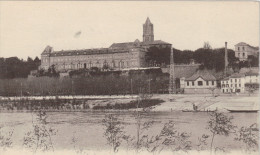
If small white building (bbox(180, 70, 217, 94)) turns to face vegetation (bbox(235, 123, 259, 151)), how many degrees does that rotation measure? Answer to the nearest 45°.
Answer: approximately 45° to its left

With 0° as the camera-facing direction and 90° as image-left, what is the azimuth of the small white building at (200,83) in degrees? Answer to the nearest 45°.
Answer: approximately 0°

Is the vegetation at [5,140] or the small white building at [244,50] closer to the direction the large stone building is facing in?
the vegetation

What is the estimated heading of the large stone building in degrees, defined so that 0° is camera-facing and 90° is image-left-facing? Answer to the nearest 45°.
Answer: approximately 45°

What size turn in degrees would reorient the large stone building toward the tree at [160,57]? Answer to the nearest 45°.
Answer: approximately 135° to its left

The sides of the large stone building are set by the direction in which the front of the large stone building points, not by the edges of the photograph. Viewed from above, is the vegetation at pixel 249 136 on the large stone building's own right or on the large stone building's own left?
on the large stone building's own left

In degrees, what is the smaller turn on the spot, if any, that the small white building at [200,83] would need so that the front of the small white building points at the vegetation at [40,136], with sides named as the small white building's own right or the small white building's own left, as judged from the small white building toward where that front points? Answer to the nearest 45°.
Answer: approximately 45° to the small white building's own right
